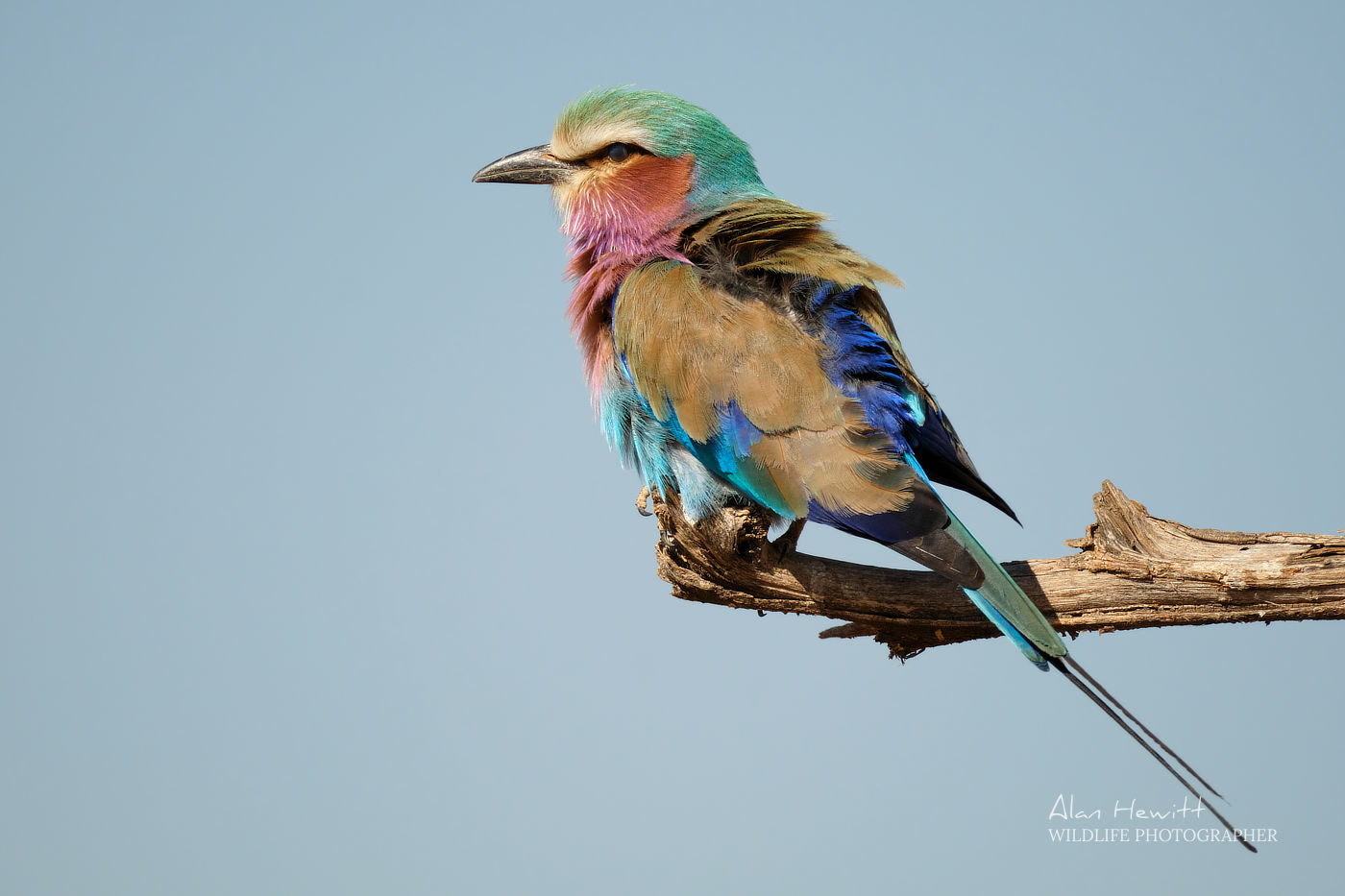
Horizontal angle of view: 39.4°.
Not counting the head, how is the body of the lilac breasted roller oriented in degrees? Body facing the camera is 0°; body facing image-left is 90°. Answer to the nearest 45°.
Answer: approximately 90°
